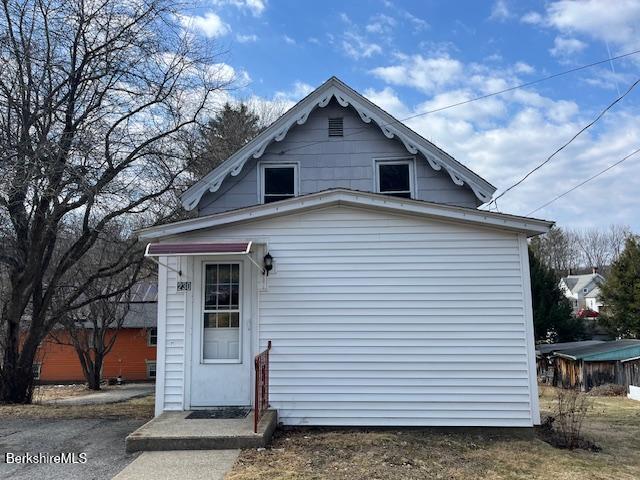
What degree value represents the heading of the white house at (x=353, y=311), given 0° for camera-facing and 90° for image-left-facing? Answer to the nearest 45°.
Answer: approximately 0°

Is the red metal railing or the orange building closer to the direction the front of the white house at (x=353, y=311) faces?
the red metal railing

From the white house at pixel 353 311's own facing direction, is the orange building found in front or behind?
behind
